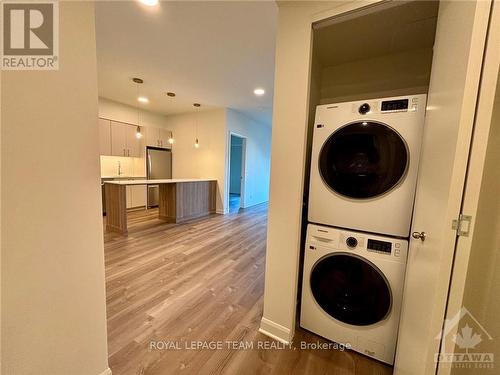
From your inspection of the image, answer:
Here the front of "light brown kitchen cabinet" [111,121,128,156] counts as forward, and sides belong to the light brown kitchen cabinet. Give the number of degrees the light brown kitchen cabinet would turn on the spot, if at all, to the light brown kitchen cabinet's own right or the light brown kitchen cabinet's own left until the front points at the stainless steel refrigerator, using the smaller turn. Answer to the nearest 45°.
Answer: approximately 45° to the light brown kitchen cabinet's own left

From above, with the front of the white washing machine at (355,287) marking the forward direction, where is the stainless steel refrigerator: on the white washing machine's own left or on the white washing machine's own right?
on the white washing machine's own right

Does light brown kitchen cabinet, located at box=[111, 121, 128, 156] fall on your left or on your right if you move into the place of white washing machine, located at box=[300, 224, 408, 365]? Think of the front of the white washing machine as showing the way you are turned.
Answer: on your right

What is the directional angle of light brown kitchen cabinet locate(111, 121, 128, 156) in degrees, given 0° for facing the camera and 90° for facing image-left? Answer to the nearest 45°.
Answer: approximately 315°

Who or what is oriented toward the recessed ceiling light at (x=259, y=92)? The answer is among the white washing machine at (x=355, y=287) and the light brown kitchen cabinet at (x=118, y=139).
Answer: the light brown kitchen cabinet
